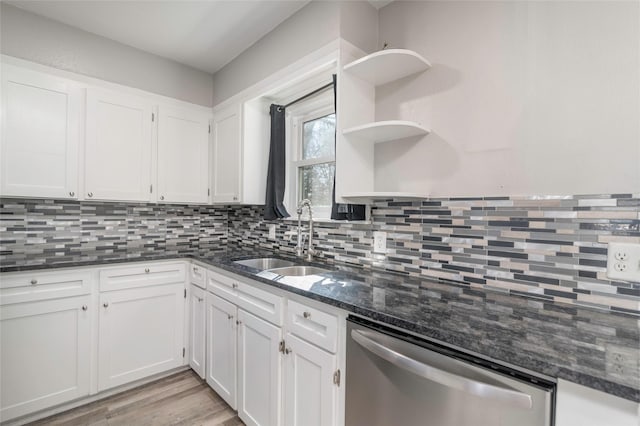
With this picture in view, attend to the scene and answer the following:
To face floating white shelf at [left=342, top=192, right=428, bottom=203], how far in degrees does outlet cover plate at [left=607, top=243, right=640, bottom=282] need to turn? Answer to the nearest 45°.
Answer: approximately 90° to its right

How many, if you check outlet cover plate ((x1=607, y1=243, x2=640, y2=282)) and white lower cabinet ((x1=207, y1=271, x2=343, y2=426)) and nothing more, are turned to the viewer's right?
0

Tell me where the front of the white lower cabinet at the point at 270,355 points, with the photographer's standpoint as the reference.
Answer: facing the viewer and to the left of the viewer

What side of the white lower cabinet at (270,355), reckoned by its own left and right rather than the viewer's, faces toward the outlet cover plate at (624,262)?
left

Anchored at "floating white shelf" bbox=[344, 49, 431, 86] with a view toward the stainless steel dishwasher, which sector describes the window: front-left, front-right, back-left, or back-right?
back-right

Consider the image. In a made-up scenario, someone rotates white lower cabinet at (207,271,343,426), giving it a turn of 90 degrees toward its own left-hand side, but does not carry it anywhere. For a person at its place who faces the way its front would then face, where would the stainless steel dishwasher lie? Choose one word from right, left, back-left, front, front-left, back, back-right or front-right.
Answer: front
